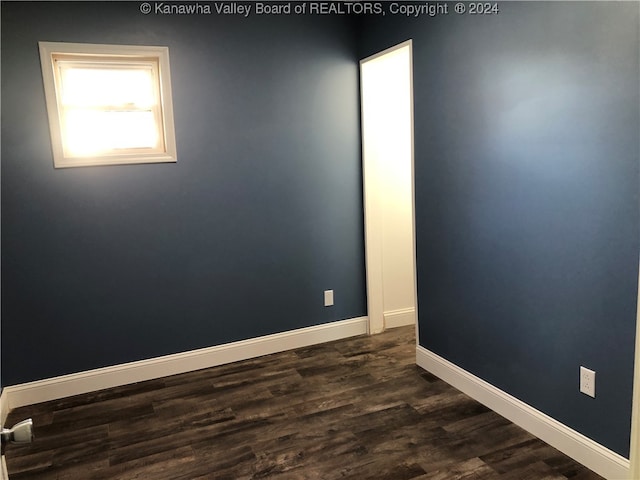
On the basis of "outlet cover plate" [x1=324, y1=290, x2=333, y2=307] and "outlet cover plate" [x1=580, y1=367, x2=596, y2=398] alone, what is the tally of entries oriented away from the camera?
0

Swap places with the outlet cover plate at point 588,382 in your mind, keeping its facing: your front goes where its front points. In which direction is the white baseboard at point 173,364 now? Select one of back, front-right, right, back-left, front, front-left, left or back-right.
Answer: front-right

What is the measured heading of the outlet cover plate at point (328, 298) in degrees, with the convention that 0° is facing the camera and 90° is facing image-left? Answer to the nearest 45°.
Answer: approximately 315°

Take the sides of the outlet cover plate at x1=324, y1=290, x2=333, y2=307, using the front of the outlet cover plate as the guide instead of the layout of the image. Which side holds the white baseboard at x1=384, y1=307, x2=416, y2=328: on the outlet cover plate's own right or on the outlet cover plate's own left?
on the outlet cover plate's own left

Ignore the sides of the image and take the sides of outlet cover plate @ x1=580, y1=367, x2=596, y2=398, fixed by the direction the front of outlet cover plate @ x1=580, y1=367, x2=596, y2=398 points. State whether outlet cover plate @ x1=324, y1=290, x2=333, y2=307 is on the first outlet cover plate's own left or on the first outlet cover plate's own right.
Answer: on the first outlet cover plate's own right

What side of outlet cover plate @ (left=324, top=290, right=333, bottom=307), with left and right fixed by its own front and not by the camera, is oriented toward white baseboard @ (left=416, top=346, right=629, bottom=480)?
front

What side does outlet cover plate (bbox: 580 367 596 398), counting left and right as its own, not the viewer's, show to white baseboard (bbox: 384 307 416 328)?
right

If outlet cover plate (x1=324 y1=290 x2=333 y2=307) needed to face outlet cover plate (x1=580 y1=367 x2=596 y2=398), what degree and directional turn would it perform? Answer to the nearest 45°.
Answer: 0° — it already faces it
